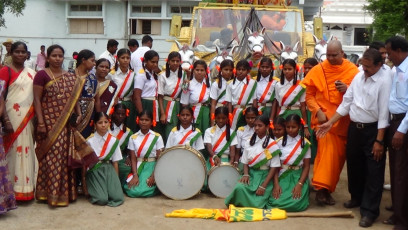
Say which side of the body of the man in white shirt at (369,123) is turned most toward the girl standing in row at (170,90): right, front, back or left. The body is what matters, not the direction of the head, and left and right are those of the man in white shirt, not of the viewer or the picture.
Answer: right

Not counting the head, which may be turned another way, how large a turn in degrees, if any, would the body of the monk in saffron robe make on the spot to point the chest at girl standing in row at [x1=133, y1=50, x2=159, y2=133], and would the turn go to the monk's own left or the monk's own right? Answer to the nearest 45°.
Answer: approximately 90° to the monk's own right

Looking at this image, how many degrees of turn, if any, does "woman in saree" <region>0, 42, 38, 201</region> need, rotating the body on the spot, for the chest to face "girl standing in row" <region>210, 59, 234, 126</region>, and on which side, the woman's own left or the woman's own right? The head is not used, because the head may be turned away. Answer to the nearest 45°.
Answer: approximately 90° to the woman's own left

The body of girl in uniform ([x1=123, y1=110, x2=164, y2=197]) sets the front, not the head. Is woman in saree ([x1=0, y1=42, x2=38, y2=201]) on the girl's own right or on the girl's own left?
on the girl's own right

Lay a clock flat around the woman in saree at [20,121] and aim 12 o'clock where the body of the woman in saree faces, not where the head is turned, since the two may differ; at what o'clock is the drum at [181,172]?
The drum is roughly at 9 o'clock from the woman in saree.

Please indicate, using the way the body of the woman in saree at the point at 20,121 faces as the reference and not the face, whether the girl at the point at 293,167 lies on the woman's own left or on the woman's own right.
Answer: on the woman's own left

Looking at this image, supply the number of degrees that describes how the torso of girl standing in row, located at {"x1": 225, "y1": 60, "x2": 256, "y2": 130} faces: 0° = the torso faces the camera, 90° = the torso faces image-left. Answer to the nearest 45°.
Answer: approximately 0°

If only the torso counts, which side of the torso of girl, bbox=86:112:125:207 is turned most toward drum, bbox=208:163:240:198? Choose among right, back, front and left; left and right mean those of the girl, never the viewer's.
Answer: left

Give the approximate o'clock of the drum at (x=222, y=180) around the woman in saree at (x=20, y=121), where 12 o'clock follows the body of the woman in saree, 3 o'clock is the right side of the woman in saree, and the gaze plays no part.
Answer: The drum is roughly at 9 o'clock from the woman in saree.

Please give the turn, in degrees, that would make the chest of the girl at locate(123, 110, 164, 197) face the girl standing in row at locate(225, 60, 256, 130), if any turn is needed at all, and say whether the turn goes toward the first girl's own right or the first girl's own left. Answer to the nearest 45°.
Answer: approximately 135° to the first girl's own left

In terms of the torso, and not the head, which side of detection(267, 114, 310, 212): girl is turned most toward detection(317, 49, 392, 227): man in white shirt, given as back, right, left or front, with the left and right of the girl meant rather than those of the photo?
left

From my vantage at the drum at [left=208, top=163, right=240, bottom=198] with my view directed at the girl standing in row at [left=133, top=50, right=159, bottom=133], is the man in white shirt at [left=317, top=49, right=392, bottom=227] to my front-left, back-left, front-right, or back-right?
back-right

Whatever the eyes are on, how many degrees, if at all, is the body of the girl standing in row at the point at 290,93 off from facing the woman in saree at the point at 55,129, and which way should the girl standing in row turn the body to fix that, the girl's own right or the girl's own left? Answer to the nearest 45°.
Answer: approximately 45° to the girl's own right

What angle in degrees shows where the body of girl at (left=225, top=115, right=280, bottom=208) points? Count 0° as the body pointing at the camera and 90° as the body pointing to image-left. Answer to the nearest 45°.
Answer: approximately 45°

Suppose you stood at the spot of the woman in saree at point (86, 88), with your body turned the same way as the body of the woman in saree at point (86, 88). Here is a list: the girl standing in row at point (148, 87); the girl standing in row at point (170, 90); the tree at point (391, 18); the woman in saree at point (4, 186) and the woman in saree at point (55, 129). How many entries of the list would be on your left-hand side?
3
